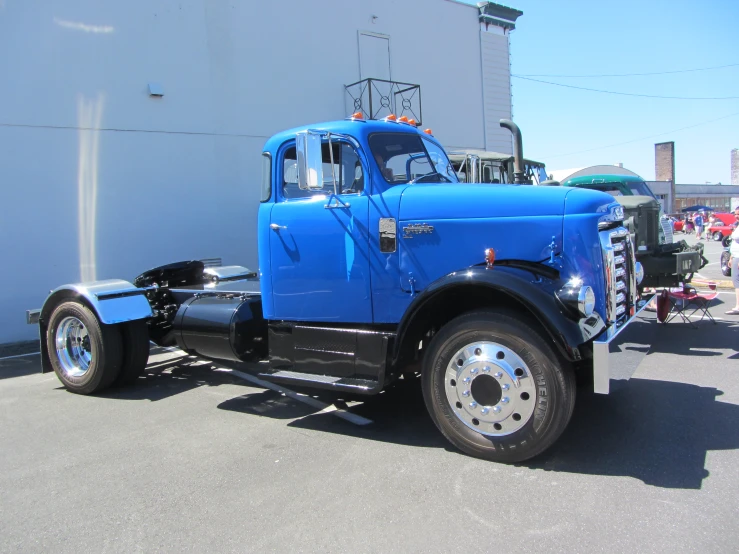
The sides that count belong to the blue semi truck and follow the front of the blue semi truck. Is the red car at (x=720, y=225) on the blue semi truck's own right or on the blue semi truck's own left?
on the blue semi truck's own left

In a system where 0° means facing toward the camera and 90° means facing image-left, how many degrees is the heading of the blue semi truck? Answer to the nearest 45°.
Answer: approximately 315°

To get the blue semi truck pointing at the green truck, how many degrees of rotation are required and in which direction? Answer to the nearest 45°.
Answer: approximately 90° to its left
